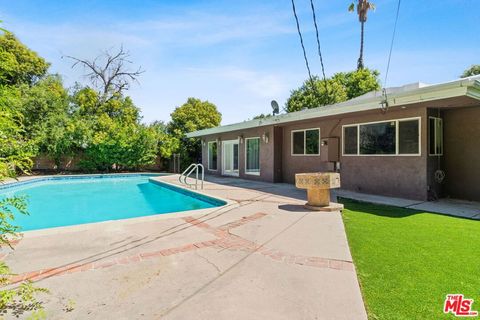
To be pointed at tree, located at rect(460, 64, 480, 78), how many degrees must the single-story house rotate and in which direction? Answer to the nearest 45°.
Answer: approximately 180°

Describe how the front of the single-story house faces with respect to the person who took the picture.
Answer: facing the viewer and to the left of the viewer

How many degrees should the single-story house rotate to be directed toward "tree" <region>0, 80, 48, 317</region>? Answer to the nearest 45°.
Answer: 0° — it already faces it

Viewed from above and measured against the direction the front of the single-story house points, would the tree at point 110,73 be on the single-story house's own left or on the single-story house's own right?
on the single-story house's own right

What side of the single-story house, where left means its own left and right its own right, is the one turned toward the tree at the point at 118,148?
right

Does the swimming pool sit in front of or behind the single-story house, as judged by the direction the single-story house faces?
in front

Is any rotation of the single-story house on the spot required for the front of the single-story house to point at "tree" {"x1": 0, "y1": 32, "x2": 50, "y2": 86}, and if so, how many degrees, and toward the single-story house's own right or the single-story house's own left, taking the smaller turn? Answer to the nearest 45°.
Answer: approximately 45° to the single-story house's own right

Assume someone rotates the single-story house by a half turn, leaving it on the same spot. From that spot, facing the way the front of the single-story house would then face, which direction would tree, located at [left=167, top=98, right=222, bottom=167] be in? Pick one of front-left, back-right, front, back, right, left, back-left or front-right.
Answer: left

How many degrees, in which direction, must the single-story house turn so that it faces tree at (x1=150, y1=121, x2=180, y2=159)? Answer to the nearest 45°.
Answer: approximately 90° to its right

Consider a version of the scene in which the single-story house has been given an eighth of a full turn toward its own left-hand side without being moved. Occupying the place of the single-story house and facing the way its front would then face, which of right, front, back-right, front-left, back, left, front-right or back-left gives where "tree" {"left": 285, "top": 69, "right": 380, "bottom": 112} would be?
back
